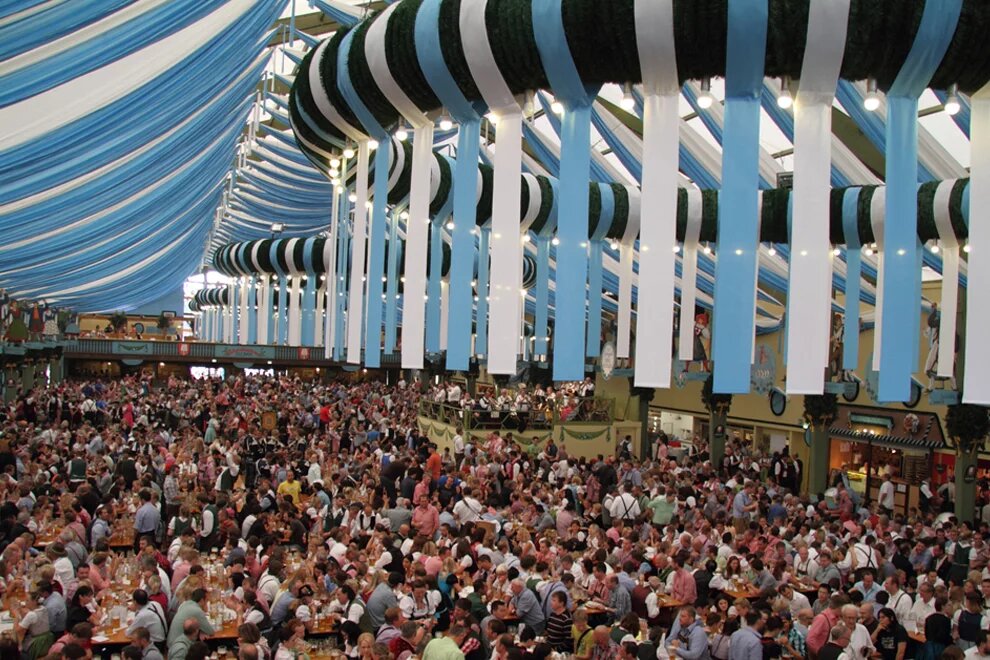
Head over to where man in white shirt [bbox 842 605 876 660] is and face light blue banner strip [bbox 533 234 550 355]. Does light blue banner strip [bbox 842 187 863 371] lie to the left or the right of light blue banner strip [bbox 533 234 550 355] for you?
right

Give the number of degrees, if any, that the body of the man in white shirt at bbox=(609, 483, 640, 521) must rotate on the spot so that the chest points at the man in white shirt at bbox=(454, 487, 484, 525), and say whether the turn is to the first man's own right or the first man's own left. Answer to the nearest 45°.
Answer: approximately 135° to the first man's own left

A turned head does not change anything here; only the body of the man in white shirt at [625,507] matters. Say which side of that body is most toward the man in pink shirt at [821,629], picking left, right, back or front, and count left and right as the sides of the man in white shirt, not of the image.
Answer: back

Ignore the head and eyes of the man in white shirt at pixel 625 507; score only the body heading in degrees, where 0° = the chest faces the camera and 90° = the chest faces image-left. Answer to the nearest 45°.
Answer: approximately 180°

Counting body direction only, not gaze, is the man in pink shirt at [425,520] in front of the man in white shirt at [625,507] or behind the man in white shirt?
behind
